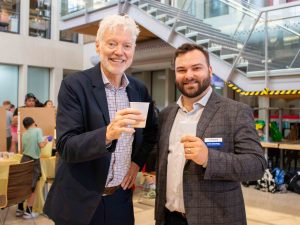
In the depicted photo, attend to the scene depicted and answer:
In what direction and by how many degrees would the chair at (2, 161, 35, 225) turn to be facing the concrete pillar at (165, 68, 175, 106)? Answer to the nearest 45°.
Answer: approximately 90° to its right

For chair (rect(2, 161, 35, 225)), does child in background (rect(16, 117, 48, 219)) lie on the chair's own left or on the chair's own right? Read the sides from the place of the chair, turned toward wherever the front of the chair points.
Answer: on the chair's own right
